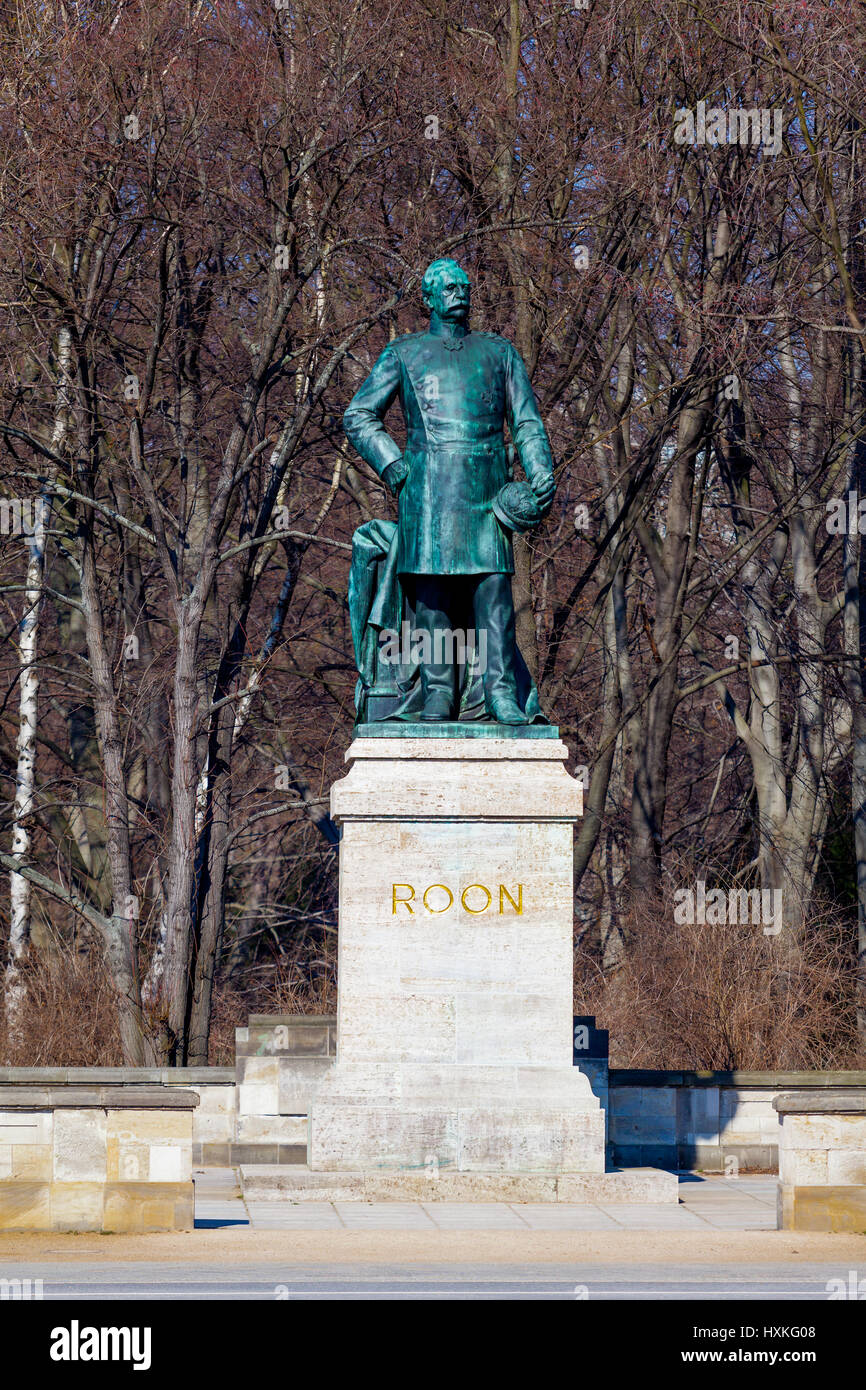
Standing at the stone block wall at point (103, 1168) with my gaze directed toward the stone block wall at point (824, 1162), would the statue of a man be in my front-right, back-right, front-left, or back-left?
front-left

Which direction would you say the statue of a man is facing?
toward the camera
